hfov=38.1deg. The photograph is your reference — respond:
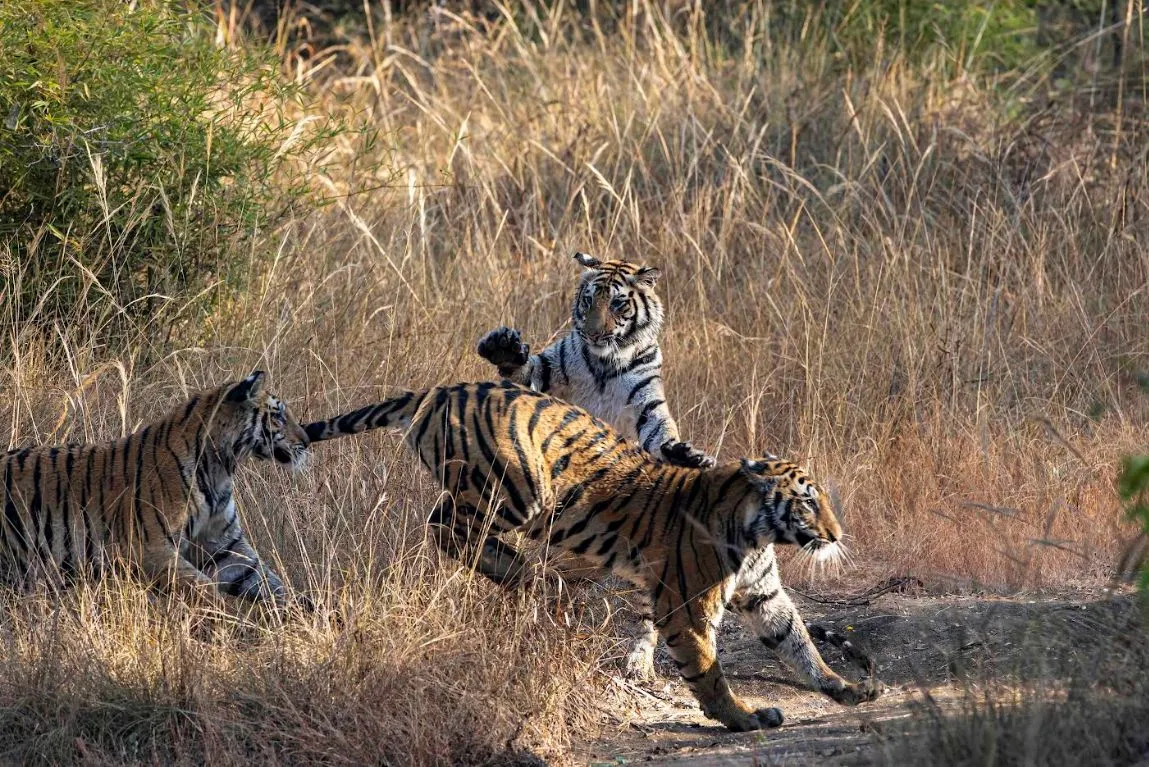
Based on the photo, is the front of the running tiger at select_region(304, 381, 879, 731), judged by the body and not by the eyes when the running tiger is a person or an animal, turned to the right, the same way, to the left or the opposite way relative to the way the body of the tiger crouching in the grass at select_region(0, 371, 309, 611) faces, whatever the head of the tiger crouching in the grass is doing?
the same way

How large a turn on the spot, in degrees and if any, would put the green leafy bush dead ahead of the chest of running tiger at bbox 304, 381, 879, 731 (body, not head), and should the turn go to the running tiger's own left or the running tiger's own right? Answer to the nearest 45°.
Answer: approximately 135° to the running tiger's own left

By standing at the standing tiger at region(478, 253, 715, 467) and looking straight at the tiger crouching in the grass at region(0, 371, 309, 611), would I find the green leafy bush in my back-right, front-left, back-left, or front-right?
front-right

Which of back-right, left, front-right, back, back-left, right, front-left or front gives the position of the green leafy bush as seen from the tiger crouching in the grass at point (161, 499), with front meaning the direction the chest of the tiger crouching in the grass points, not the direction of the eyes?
left

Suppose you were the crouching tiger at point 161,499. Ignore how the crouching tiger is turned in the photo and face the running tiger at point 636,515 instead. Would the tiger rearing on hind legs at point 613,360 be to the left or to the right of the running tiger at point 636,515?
left

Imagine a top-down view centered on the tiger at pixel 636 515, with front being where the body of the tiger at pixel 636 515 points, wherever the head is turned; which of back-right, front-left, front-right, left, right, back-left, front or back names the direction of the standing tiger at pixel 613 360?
left

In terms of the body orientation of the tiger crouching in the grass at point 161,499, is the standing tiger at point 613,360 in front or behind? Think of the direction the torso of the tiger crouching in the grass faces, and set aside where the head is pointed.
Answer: in front

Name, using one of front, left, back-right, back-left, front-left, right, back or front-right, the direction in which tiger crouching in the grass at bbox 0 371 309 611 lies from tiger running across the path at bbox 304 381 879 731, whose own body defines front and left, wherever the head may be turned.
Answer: back

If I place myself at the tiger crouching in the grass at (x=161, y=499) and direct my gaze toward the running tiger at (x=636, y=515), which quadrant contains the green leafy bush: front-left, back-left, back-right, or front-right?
back-left

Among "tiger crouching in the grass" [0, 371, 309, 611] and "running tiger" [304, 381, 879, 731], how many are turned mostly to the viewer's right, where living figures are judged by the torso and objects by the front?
2

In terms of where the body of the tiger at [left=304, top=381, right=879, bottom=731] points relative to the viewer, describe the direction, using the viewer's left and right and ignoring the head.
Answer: facing to the right of the viewer

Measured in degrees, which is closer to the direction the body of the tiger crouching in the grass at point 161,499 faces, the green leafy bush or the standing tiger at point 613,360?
the standing tiger

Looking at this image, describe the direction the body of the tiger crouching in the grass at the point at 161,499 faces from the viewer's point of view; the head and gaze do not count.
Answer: to the viewer's right
